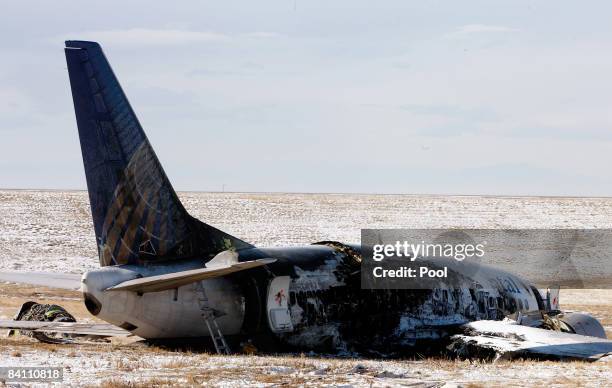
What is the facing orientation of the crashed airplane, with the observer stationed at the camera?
facing away from the viewer and to the right of the viewer
